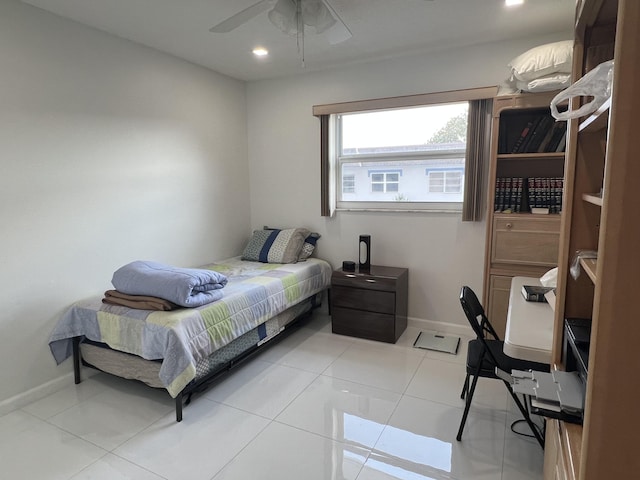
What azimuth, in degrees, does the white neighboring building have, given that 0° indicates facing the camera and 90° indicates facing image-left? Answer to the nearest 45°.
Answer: approximately 0°

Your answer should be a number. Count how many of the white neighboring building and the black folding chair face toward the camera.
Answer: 1

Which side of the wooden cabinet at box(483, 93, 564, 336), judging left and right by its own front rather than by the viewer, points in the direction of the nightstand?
right

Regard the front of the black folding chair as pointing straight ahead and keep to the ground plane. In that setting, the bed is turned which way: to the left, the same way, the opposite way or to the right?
to the right

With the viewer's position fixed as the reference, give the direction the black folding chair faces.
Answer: facing to the right of the viewer

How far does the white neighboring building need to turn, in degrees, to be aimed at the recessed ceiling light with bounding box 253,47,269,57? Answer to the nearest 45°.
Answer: approximately 45° to its right

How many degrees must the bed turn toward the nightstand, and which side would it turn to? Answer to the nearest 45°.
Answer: approximately 135° to its left

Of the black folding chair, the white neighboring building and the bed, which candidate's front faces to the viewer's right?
the black folding chair

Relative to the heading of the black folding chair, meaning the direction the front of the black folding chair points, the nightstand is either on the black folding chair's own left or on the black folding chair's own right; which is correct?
on the black folding chair's own left

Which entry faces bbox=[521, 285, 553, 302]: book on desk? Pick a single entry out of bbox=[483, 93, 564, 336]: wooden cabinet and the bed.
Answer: the wooden cabinet

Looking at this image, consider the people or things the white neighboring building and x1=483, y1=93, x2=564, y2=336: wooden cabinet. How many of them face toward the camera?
2
